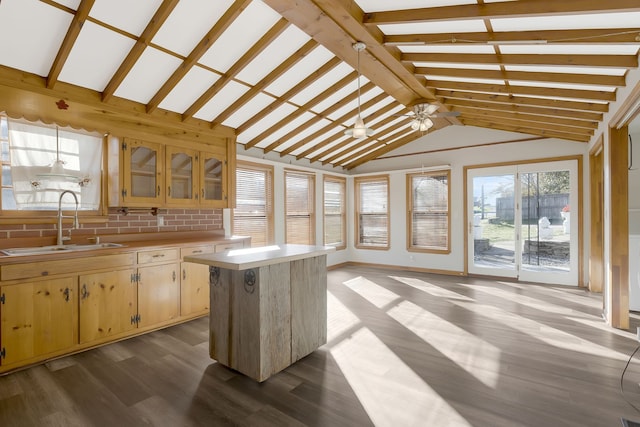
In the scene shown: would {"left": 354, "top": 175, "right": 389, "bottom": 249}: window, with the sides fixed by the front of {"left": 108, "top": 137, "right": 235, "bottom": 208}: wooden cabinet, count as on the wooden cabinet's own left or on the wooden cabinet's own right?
on the wooden cabinet's own left

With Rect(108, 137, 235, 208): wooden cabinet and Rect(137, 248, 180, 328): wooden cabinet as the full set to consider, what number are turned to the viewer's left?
0

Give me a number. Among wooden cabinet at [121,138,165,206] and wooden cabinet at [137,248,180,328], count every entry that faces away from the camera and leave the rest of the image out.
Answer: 0

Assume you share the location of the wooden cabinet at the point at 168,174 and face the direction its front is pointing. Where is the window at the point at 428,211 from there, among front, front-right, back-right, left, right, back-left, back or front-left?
front-left

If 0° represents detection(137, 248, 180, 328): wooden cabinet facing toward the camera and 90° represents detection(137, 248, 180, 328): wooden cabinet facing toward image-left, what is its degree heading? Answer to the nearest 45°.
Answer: approximately 315°

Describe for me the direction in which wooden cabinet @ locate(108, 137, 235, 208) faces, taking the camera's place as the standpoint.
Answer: facing the viewer and to the right of the viewer

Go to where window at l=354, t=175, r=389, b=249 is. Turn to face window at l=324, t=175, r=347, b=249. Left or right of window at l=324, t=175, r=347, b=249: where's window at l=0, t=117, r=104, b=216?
left

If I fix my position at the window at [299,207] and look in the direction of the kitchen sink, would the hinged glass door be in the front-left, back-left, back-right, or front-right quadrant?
back-left
